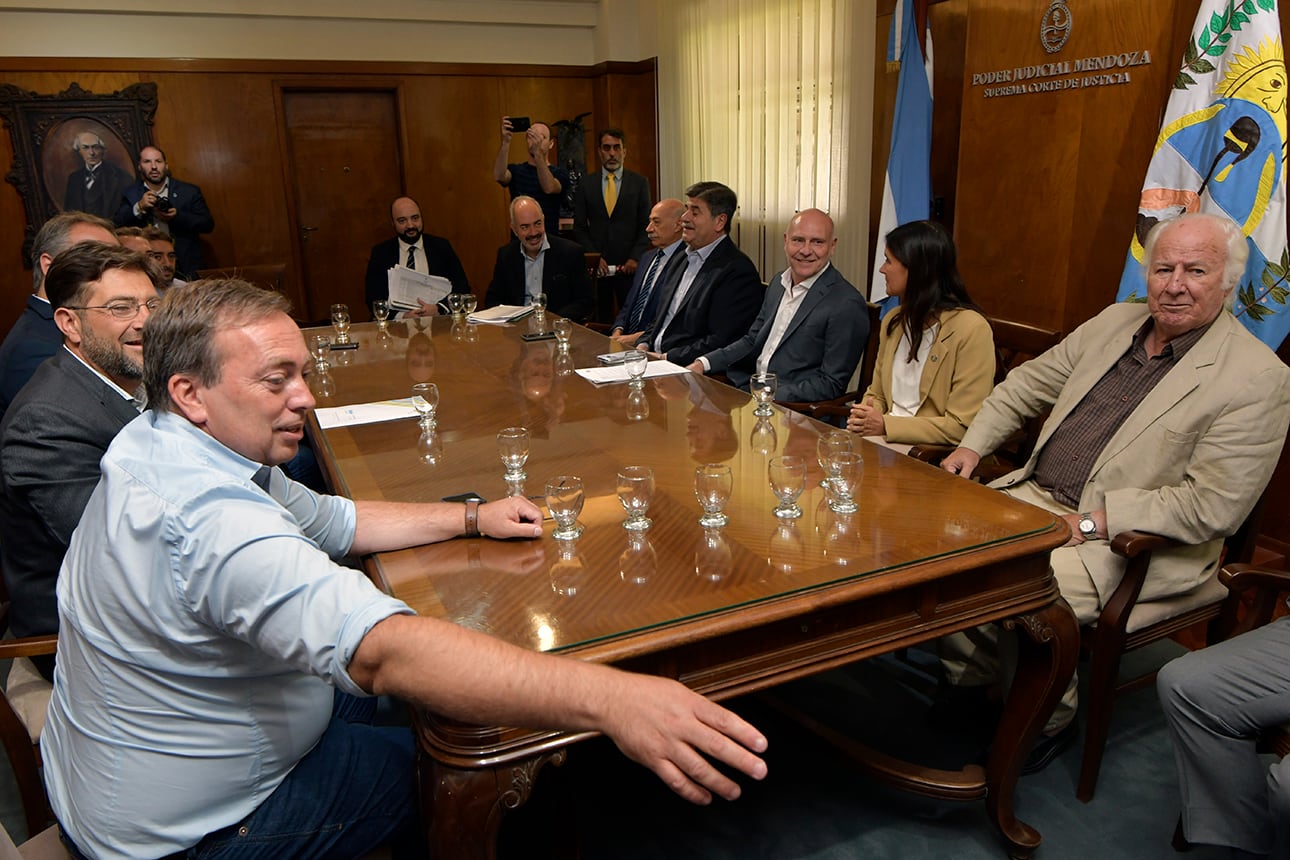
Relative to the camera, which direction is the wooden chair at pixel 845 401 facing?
to the viewer's left

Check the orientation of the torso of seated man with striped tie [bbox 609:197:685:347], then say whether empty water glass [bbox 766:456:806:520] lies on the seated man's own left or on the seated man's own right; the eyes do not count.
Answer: on the seated man's own left

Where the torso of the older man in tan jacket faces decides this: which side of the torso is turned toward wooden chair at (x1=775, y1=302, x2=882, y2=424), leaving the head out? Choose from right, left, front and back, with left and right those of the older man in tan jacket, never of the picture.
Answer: right

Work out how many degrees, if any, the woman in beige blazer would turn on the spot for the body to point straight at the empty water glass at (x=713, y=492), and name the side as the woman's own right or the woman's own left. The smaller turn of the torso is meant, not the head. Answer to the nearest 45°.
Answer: approximately 45° to the woman's own left

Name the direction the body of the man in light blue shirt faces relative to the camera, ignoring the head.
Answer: to the viewer's right

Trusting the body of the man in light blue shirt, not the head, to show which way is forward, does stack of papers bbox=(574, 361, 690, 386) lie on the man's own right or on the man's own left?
on the man's own left

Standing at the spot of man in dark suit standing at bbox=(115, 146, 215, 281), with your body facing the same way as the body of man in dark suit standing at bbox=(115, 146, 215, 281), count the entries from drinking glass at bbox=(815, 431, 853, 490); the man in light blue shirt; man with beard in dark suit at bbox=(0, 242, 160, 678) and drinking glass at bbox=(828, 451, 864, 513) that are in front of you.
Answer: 4

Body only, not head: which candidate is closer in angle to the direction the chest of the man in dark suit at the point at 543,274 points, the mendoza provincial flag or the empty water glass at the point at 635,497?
the empty water glass

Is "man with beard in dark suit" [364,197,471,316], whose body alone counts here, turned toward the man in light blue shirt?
yes
